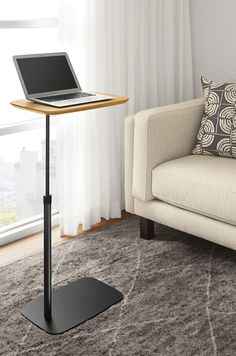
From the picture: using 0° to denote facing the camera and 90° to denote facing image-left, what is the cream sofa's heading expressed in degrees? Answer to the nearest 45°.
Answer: approximately 45°

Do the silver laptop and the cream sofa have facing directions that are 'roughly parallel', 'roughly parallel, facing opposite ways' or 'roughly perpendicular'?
roughly perpendicular

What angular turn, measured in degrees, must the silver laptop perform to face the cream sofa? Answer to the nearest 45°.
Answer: approximately 90° to its left

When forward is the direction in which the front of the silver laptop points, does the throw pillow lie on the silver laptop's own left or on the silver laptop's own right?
on the silver laptop's own left

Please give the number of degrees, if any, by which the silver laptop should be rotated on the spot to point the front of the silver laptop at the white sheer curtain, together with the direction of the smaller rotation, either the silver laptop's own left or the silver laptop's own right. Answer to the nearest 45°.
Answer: approximately 135° to the silver laptop's own left
